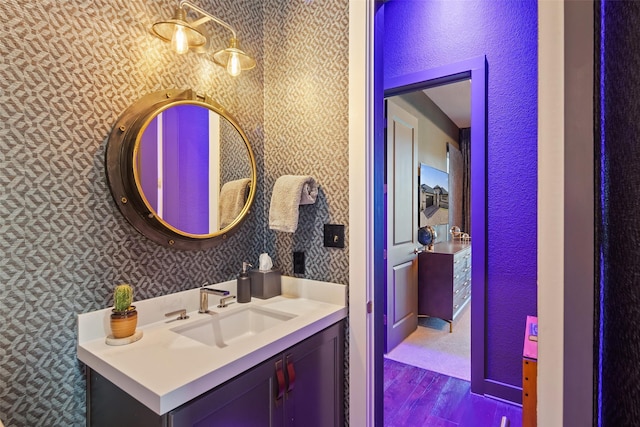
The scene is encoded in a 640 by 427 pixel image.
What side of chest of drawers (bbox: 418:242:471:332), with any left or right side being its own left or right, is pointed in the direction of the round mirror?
right

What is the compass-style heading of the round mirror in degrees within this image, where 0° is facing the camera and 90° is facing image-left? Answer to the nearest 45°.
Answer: approximately 315°

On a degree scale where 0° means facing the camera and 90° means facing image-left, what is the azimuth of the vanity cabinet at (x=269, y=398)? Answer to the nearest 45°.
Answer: approximately 315°

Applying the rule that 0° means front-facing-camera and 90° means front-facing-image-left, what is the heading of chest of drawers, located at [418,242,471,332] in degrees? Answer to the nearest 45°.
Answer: approximately 315°

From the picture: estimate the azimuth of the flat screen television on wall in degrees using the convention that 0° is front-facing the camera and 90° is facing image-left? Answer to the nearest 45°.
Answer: approximately 315°

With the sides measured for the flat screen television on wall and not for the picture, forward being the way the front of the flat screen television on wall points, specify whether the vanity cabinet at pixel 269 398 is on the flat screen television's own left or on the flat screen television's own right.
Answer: on the flat screen television's own right
